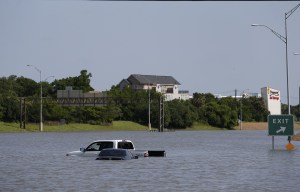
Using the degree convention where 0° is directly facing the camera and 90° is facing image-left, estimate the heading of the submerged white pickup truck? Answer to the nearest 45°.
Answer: approximately 135°
